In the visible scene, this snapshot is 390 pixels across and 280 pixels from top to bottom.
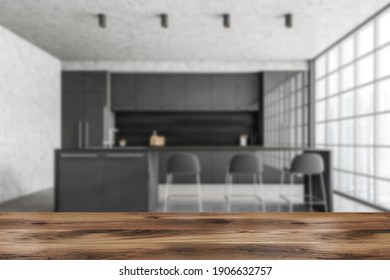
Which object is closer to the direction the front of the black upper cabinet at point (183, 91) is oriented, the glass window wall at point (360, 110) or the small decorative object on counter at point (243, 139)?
the glass window wall

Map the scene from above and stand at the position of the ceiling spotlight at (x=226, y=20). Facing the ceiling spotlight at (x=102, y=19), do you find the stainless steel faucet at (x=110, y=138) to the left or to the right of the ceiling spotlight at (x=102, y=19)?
right

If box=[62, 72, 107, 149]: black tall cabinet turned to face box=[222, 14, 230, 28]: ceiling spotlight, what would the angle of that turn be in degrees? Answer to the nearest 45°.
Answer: approximately 45° to its left

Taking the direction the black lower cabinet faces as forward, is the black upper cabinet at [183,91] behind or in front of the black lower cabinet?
behind

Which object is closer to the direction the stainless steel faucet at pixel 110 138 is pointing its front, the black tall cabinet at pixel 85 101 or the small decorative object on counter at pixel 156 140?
the small decorative object on counter

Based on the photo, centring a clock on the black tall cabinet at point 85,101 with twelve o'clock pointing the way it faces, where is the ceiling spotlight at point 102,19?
The ceiling spotlight is roughly at 12 o'clock from the black tall cabinet.

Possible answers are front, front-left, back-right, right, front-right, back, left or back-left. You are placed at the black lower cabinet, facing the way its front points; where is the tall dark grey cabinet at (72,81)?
back
